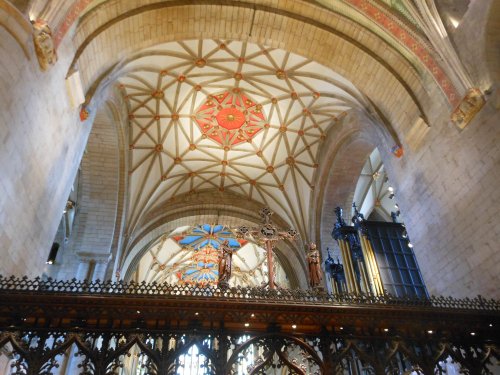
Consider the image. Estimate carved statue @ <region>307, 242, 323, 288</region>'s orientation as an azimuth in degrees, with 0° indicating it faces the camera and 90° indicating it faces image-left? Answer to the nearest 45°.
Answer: approximately 45°

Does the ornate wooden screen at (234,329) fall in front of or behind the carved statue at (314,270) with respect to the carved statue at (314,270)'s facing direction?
in front

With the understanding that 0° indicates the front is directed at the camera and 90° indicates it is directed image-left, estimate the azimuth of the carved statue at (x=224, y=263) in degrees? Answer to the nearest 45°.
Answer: approximately 315°
